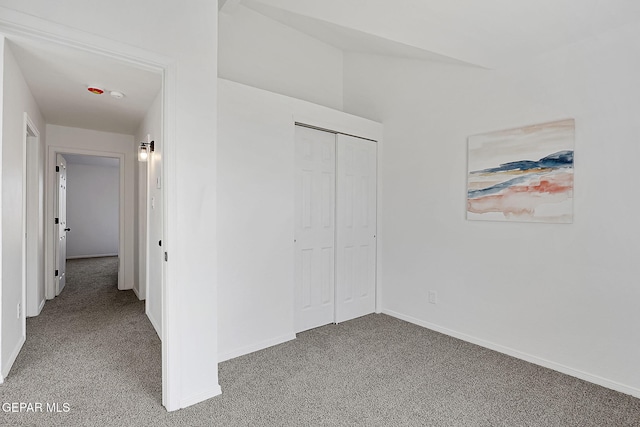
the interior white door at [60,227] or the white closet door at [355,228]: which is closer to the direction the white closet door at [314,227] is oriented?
the white closet door

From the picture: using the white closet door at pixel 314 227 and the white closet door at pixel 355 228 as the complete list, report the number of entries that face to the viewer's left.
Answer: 0

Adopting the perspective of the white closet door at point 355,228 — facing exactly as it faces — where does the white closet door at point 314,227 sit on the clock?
the white closet door at point 314,227 is roughly at 3 o'clock from the white closet door at point 355,228.

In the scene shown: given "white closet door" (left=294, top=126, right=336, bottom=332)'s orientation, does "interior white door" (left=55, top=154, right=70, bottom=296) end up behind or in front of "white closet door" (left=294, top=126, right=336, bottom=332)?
behind

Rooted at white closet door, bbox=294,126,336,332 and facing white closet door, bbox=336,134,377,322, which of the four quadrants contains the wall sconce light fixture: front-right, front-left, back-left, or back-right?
back-left

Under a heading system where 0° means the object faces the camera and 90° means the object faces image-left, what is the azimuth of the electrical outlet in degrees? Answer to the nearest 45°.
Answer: approximately 45°

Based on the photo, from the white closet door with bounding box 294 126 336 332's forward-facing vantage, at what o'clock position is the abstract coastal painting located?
The abstract coastal painting is roughly at 11 o'clock from the white closet door.

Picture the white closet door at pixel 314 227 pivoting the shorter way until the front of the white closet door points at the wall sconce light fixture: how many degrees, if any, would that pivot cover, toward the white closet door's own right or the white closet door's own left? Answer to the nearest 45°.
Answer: approximately 135° to the white closet door's own right

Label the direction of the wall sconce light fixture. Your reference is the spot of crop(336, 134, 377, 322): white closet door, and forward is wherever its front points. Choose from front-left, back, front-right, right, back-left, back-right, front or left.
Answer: back-right

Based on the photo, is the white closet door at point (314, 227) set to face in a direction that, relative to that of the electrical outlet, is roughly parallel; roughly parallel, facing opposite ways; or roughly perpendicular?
roughly perpendicular

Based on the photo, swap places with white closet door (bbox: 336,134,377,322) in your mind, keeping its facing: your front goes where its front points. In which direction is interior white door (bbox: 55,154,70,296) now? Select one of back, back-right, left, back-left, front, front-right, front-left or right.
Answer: back-right

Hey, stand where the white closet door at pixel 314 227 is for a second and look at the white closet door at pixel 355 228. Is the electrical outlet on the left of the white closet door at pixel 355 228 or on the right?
right

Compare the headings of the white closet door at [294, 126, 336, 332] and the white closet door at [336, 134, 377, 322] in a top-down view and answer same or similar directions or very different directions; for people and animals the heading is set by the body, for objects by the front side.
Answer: same or similar directions

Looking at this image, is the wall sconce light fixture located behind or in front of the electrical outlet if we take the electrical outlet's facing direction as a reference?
in front

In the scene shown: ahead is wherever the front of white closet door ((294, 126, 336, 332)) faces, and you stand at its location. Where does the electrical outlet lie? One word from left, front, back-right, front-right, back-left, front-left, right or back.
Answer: front-left

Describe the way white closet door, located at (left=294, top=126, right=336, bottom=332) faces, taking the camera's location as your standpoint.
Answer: facing the viewer and to the right of the viewer
